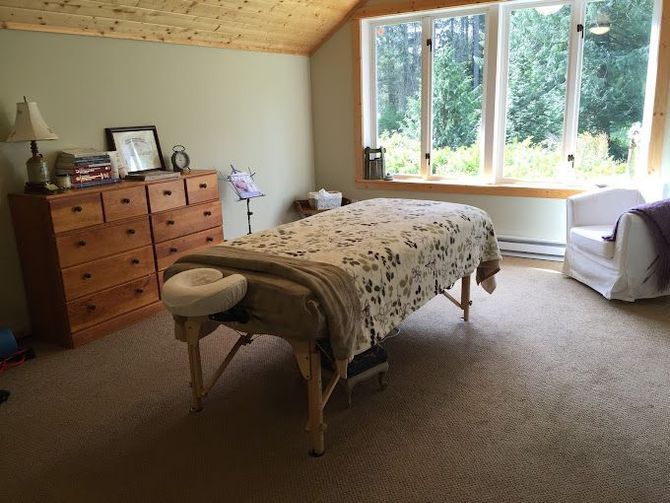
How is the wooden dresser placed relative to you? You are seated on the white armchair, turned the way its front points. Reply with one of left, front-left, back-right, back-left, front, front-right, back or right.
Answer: front

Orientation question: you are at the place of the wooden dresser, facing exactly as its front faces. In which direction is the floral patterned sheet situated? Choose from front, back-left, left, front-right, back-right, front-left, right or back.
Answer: front

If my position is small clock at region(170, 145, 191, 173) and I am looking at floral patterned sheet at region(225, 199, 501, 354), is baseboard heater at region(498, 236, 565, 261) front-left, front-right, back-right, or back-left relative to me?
front-left

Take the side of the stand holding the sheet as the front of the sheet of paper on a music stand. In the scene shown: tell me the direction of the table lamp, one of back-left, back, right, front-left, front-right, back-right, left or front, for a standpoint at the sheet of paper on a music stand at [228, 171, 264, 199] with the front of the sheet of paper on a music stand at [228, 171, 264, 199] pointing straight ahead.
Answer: right

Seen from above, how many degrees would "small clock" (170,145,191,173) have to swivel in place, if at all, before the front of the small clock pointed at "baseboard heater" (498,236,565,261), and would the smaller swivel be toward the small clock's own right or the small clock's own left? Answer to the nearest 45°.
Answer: approximately 45° to the small clock's own left

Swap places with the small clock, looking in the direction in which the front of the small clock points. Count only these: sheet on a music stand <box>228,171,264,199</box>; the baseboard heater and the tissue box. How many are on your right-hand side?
0

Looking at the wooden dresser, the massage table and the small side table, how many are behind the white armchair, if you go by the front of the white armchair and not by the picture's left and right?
0

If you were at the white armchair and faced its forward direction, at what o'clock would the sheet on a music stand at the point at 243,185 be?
The sheet on a music stand is roughly at 1 o'clock from the white armchair.

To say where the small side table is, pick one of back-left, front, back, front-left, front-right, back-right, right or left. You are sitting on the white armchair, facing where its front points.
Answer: front-right

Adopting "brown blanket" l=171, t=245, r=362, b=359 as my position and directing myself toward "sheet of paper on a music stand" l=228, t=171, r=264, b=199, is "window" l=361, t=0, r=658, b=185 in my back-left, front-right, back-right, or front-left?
front-right

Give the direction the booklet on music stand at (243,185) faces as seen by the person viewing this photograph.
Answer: facing the viewer and to the right of the viewer

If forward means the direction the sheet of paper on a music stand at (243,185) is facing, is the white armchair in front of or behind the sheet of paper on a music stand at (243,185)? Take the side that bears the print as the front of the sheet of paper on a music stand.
in front

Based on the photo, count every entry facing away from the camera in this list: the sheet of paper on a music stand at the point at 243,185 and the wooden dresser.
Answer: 0

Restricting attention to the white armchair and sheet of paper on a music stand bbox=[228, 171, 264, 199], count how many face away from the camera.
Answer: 0

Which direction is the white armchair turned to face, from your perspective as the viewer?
facing the viewer and to the left of the viewer

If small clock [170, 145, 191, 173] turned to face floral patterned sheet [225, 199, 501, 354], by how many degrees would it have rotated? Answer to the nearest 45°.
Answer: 0° — it already faces it

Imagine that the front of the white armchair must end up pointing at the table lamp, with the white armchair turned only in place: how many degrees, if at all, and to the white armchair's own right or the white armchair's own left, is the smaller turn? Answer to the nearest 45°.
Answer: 0° — it already faces it

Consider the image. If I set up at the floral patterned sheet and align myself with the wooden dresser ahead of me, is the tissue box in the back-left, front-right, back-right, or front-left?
front-right
